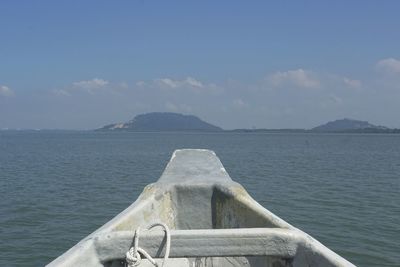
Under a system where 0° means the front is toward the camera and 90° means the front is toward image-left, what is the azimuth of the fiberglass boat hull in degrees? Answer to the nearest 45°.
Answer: approximately 180°
